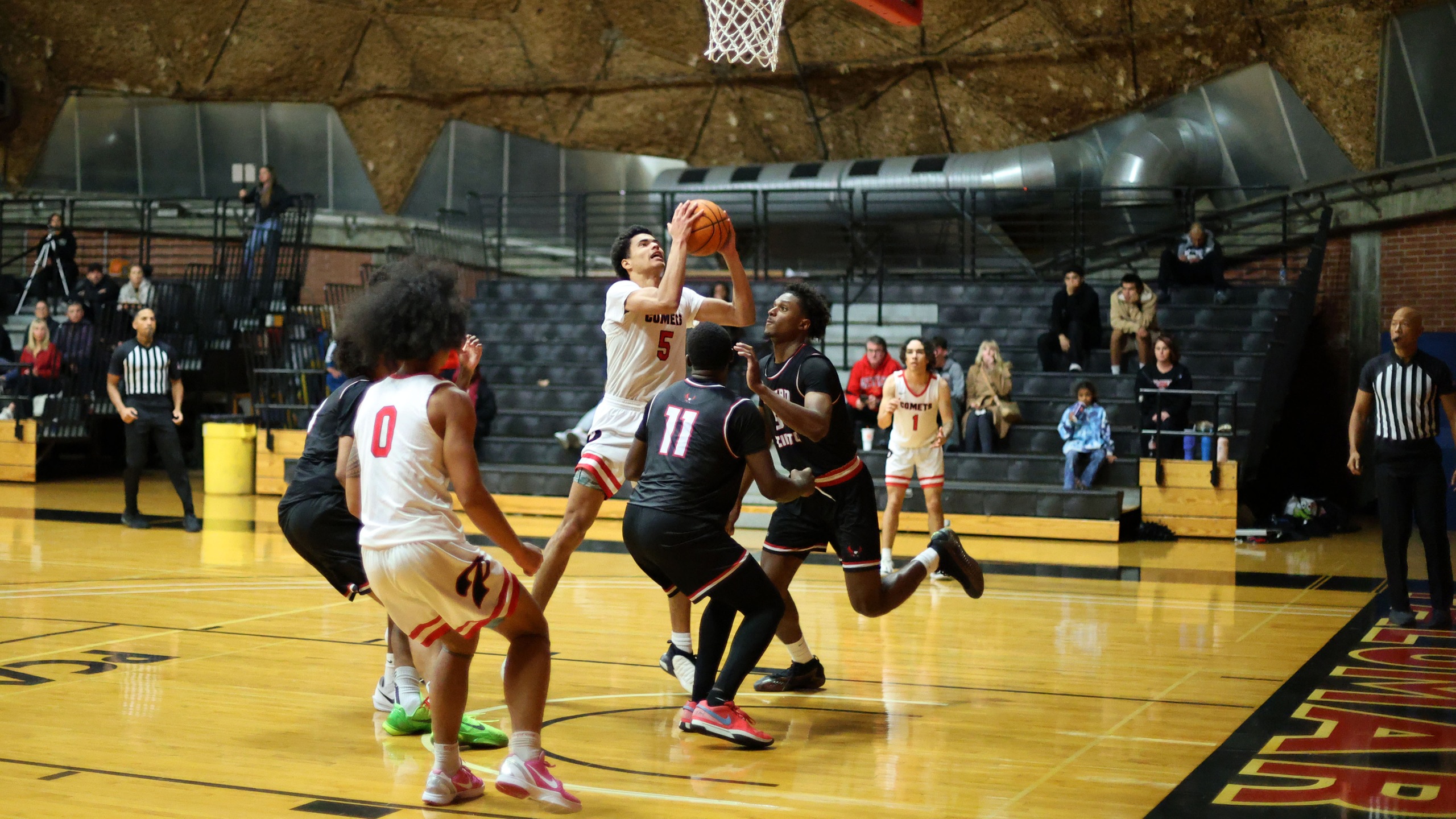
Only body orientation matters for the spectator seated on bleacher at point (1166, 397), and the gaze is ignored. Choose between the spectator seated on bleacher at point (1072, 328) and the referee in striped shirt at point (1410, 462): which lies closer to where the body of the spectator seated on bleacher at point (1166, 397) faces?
the referee in striped shirt

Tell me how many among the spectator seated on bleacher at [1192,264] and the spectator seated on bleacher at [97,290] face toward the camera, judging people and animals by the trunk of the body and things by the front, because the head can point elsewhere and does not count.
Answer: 2

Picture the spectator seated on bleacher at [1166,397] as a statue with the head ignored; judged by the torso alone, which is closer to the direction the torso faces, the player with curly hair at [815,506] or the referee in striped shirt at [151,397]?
the player with curly hair

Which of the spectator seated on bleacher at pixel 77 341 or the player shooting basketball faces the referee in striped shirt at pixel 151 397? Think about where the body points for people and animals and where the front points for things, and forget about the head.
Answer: the spectator seated on bleacher

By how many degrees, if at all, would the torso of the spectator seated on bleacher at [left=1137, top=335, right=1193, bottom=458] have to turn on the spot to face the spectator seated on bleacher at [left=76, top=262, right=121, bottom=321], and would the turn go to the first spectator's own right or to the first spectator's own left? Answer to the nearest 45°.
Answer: approximately 90° to the first spectator's own right

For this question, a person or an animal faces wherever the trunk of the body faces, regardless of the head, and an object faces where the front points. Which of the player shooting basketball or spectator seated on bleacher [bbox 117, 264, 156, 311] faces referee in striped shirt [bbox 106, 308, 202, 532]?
the spectator seated on bleacher

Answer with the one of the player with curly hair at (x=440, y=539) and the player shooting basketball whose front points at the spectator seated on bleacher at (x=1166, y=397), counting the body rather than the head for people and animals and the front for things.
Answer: the player with curly hair

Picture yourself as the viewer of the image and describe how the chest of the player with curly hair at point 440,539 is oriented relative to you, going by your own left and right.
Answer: facing away from the viewer and to the right of the viewer

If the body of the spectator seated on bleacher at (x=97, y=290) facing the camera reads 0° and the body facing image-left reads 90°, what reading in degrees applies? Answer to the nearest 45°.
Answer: approximately 0°

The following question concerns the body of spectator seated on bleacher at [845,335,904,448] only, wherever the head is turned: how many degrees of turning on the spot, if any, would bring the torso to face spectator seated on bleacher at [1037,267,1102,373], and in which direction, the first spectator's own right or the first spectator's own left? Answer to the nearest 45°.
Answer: approximately 135° to the first spectator's own left

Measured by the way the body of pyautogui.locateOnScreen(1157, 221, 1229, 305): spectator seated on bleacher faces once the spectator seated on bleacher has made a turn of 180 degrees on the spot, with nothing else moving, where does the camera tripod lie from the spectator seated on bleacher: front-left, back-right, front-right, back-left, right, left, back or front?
left

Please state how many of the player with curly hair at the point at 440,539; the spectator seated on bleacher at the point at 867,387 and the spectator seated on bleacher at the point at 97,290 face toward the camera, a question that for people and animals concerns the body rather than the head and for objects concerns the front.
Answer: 2

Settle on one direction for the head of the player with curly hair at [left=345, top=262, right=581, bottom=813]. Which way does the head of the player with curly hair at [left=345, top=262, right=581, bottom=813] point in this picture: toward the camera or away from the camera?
away from the camera

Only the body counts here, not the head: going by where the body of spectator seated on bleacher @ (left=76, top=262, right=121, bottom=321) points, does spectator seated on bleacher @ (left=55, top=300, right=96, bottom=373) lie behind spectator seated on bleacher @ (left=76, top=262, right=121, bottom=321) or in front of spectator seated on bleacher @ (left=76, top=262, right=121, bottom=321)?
in front
